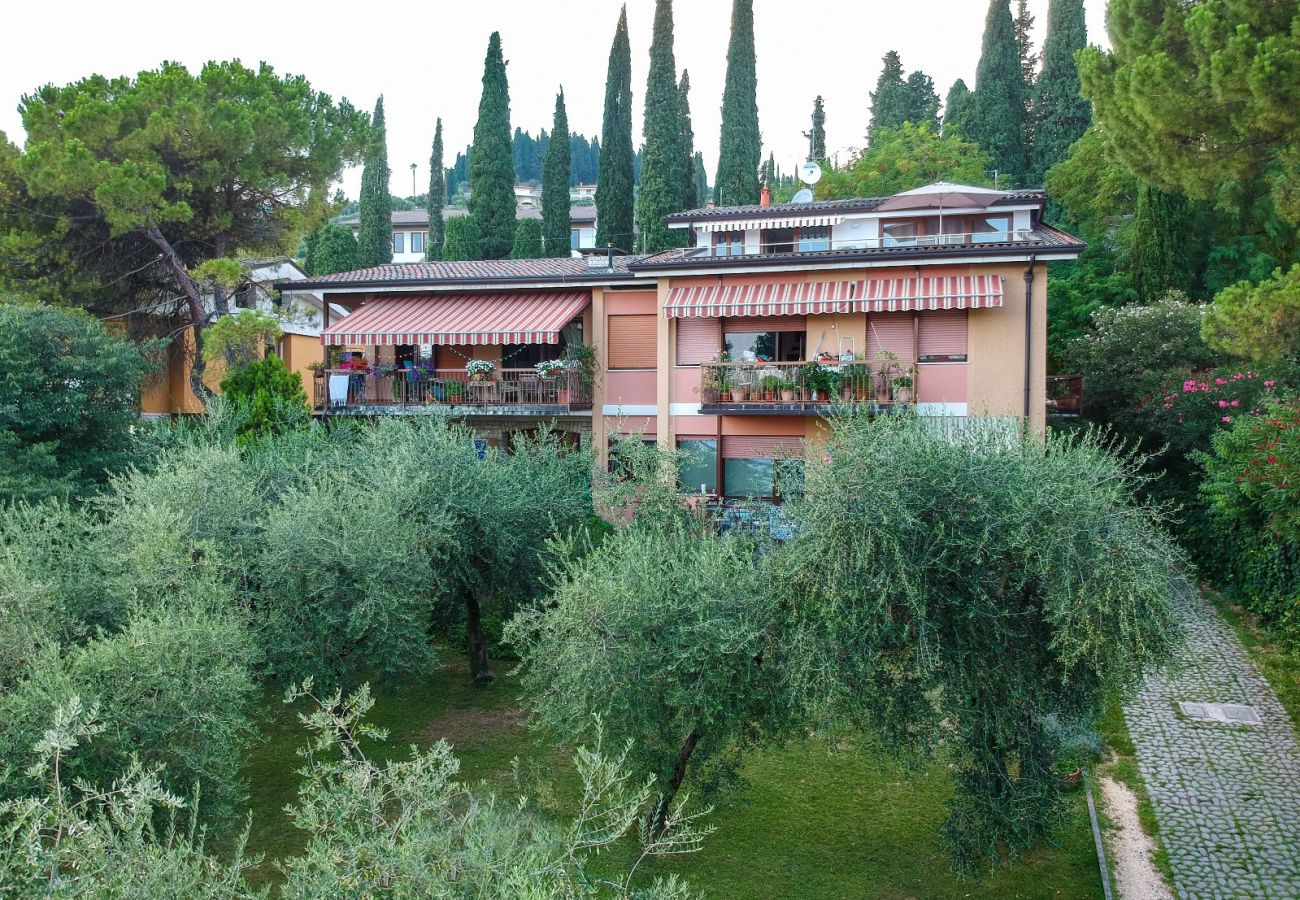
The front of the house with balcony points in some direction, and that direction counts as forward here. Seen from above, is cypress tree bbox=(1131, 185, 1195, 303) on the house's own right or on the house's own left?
on the house's own left

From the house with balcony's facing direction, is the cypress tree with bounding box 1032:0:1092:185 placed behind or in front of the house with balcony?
behind

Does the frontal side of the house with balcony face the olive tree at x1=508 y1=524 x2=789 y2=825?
yes

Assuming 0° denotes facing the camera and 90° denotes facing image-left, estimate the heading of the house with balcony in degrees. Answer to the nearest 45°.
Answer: approximately 0°

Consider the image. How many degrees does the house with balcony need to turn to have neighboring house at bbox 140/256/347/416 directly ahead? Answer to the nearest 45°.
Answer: approximately 135° to its right

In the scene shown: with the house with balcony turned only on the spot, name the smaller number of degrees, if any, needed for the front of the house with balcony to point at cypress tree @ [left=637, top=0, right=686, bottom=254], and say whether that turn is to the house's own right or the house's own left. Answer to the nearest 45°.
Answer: approximately 180°

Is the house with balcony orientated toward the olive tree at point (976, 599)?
yes

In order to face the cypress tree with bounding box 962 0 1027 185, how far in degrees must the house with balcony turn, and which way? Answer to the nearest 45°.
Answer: approximately 135° to its left

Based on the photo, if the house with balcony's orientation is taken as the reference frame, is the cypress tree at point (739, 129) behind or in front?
behind
